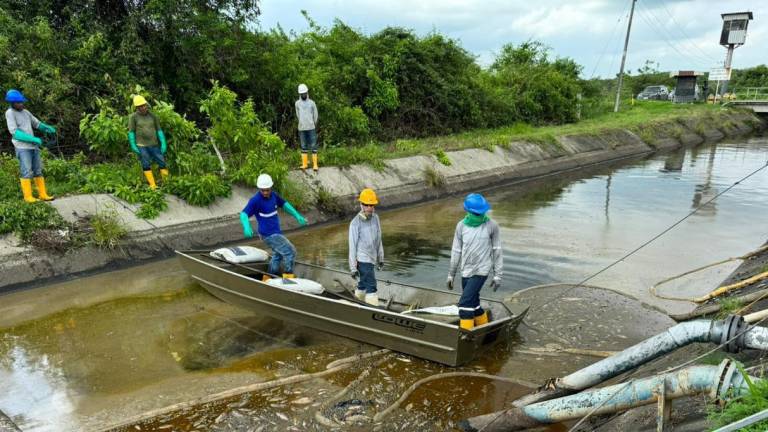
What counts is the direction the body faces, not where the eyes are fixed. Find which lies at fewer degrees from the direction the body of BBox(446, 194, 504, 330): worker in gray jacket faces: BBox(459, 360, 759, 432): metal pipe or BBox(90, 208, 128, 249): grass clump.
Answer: the metal pipe

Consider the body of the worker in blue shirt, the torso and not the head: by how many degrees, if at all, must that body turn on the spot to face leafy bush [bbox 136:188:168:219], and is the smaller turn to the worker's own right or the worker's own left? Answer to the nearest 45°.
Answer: approximately 180°

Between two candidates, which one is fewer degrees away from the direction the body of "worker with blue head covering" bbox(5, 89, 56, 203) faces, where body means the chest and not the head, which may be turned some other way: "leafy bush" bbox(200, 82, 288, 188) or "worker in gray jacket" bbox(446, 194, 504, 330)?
the worker in gray jacket

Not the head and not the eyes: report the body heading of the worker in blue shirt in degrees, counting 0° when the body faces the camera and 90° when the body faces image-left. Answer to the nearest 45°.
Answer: approximately 315°

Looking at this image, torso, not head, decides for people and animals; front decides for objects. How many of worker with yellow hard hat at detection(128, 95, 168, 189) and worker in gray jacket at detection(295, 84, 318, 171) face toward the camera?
2

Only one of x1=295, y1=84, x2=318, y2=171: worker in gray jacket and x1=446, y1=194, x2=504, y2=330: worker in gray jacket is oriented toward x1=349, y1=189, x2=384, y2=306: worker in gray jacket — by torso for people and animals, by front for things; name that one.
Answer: x1=295, y1=84, x2=318, y2=171: worker in gray jacket
